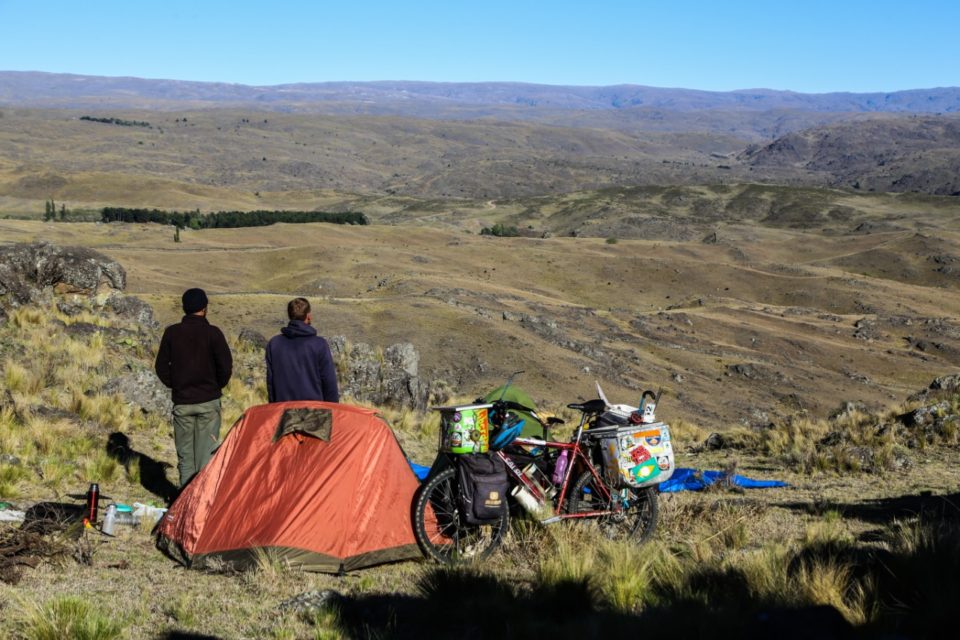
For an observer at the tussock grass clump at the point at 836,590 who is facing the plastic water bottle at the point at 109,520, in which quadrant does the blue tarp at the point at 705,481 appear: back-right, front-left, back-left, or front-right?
front-right

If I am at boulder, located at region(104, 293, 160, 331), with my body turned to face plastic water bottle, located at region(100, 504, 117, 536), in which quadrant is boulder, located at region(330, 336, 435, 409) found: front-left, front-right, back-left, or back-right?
front-left

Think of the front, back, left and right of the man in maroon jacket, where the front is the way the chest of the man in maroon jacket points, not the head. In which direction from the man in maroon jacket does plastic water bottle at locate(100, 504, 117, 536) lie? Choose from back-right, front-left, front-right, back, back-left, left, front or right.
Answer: back-left

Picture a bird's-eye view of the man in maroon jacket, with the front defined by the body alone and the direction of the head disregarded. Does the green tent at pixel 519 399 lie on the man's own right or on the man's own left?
on the man's own right

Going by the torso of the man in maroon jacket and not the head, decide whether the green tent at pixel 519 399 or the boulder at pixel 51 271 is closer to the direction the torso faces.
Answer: the boulder

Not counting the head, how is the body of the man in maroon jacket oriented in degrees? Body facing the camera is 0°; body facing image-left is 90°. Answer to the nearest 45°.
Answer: approximately 180°

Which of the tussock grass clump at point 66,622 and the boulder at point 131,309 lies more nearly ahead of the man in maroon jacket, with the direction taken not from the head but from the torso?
the boulder

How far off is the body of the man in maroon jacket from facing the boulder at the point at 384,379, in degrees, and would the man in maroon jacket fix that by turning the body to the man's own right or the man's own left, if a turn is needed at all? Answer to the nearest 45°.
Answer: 0° — they already face it

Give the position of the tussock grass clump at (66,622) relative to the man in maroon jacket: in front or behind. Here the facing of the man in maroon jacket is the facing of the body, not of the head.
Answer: behind

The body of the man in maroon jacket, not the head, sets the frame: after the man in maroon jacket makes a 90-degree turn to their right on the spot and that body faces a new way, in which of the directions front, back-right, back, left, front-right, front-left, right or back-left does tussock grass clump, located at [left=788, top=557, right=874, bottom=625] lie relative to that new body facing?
front-right

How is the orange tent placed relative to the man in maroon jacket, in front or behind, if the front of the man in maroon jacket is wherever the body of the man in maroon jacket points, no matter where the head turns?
behind

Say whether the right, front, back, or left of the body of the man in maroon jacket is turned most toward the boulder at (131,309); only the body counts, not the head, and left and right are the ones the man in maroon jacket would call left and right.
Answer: front

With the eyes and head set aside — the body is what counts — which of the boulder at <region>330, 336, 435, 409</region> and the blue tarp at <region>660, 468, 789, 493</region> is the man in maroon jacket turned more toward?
the boulder

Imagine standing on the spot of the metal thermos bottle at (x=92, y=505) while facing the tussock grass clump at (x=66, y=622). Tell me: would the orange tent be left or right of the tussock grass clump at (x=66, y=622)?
left
